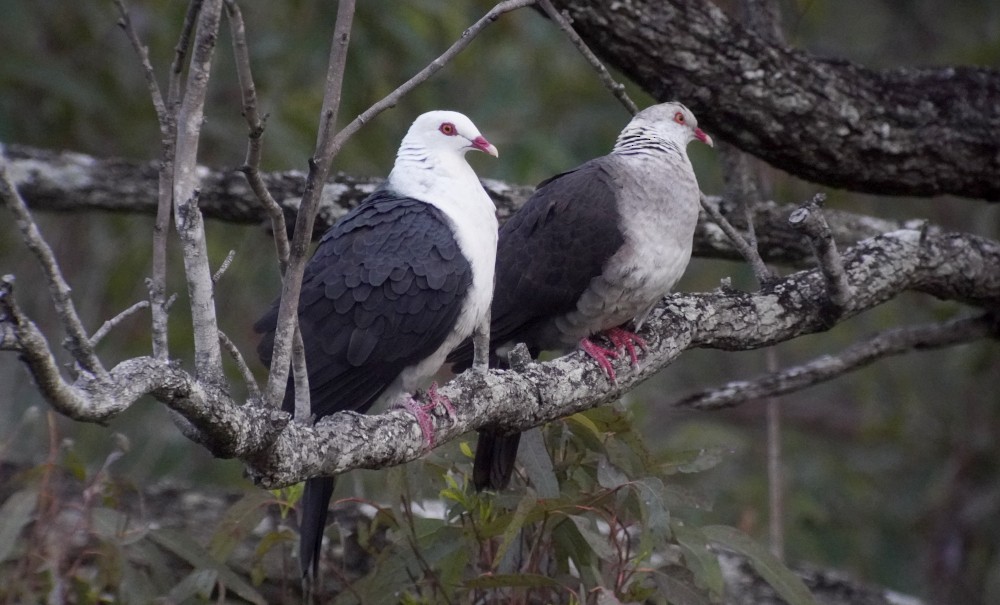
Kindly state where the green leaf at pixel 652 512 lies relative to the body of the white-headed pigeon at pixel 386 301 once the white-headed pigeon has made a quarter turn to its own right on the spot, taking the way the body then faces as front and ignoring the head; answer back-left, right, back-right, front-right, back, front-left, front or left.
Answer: front-left

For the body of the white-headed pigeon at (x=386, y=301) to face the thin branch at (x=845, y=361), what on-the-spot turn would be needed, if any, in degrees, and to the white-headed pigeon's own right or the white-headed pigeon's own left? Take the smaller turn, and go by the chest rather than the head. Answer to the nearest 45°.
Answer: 0° — it already faces it

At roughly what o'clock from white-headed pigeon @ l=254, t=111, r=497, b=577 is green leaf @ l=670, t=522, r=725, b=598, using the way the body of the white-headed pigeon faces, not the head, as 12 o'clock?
The green leaf is roughly at 1 o'clock from the white-headed pigeon.

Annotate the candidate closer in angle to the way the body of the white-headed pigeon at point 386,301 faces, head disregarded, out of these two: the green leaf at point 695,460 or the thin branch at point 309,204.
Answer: the green leaf

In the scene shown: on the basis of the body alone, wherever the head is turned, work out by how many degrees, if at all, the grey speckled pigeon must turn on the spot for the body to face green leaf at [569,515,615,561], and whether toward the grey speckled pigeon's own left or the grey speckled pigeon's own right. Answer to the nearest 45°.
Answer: approximately 90° to the grey speckled pigeon's own right

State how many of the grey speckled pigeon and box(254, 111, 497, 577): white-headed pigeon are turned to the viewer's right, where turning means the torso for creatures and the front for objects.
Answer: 2

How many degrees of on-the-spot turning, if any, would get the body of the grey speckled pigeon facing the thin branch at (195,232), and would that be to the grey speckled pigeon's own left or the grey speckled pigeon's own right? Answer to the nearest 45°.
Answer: approximately 135° to the grey speckled pigeon's own right

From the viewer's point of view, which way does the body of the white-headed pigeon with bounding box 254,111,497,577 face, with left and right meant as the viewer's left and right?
facing to the right of the viewer

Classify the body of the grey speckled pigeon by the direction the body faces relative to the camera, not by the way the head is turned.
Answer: to the viewer's right
